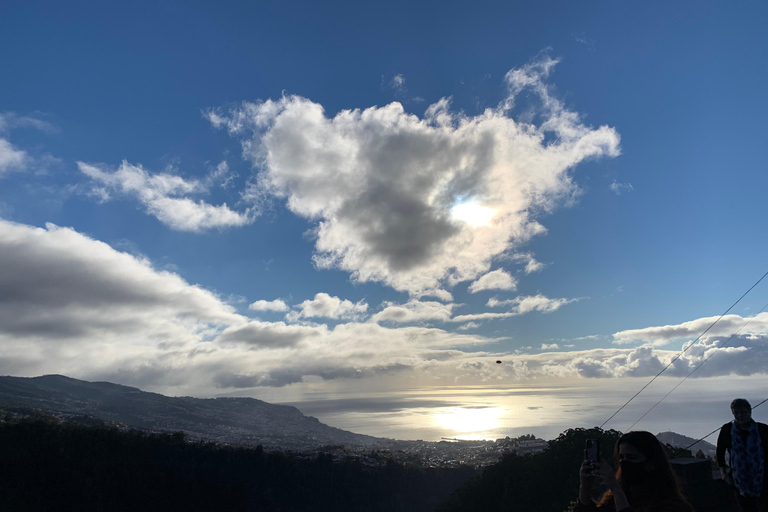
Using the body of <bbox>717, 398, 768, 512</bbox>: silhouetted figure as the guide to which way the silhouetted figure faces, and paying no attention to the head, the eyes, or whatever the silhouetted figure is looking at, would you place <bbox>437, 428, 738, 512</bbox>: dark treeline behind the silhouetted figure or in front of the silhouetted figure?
behind

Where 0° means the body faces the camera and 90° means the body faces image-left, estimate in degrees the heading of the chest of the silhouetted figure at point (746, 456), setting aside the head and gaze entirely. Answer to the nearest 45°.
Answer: approximately 0°
